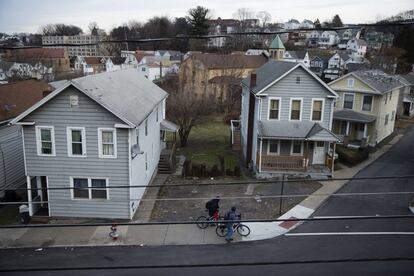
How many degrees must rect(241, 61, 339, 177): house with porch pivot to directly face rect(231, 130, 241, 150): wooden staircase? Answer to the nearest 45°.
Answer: approximately 135° to its right

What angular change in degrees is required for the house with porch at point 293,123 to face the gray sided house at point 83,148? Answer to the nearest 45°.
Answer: approximately 45° to its right

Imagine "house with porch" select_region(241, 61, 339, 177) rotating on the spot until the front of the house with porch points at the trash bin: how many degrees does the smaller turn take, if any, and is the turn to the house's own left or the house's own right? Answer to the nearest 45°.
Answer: approximately 45° to the house's own right

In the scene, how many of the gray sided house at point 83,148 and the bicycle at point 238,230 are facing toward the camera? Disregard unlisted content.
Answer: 1

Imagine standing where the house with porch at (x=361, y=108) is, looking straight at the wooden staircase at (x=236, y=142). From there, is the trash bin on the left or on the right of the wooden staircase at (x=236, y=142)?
left

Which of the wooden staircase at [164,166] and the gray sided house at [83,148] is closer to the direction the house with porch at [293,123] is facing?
the gray sided house

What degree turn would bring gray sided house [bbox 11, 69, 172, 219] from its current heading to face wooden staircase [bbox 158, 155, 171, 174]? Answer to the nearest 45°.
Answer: approximately 135° to its left
